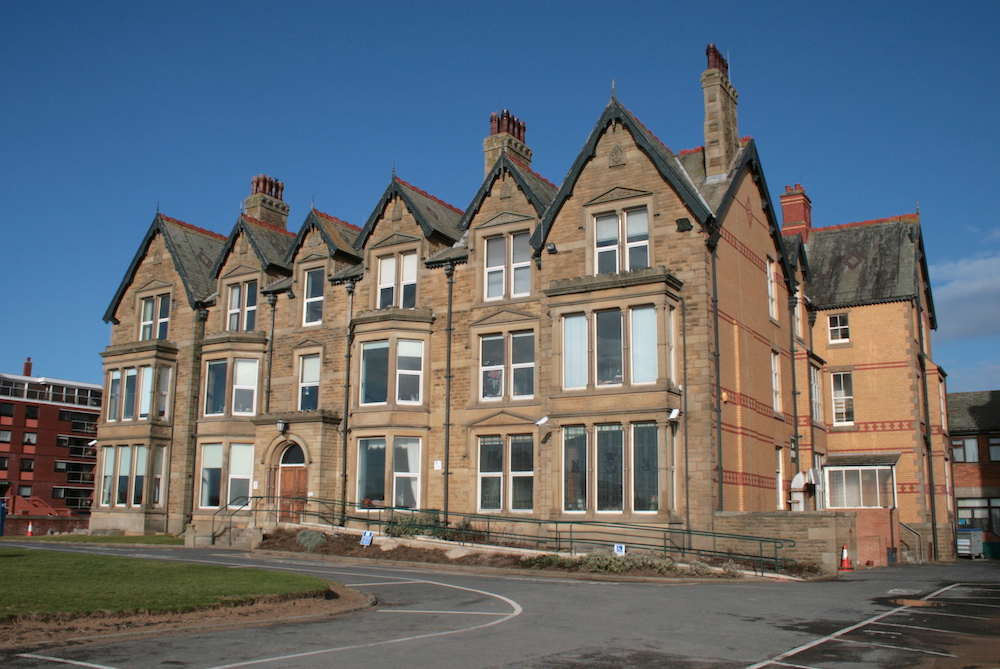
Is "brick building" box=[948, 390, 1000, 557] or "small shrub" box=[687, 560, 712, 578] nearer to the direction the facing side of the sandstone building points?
the small shrub

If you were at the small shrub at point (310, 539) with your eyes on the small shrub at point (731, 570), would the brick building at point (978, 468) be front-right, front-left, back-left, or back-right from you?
front-left

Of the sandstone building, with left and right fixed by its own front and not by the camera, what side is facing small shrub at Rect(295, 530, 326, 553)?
front

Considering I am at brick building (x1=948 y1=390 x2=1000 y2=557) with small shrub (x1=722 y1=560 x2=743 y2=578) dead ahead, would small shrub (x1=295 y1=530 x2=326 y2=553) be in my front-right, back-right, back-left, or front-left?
front-right

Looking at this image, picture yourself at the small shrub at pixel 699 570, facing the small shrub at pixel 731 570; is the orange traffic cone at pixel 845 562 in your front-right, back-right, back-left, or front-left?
front-left

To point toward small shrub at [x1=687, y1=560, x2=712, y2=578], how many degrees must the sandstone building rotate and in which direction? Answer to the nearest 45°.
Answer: approximately 90° to its left

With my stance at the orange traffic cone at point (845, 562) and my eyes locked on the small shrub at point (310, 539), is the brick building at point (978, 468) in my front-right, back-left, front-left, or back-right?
back-right

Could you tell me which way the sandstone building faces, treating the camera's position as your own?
facing the viewer and to the left of the viewer

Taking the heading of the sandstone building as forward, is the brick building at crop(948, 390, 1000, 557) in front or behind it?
behind

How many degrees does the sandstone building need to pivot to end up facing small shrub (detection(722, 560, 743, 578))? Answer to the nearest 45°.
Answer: approximately 90° to its left

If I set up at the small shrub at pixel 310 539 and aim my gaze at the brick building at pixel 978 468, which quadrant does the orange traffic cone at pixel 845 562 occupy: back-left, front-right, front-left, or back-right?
front-right

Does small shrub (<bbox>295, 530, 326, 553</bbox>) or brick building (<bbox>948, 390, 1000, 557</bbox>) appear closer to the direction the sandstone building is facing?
the small shrub
